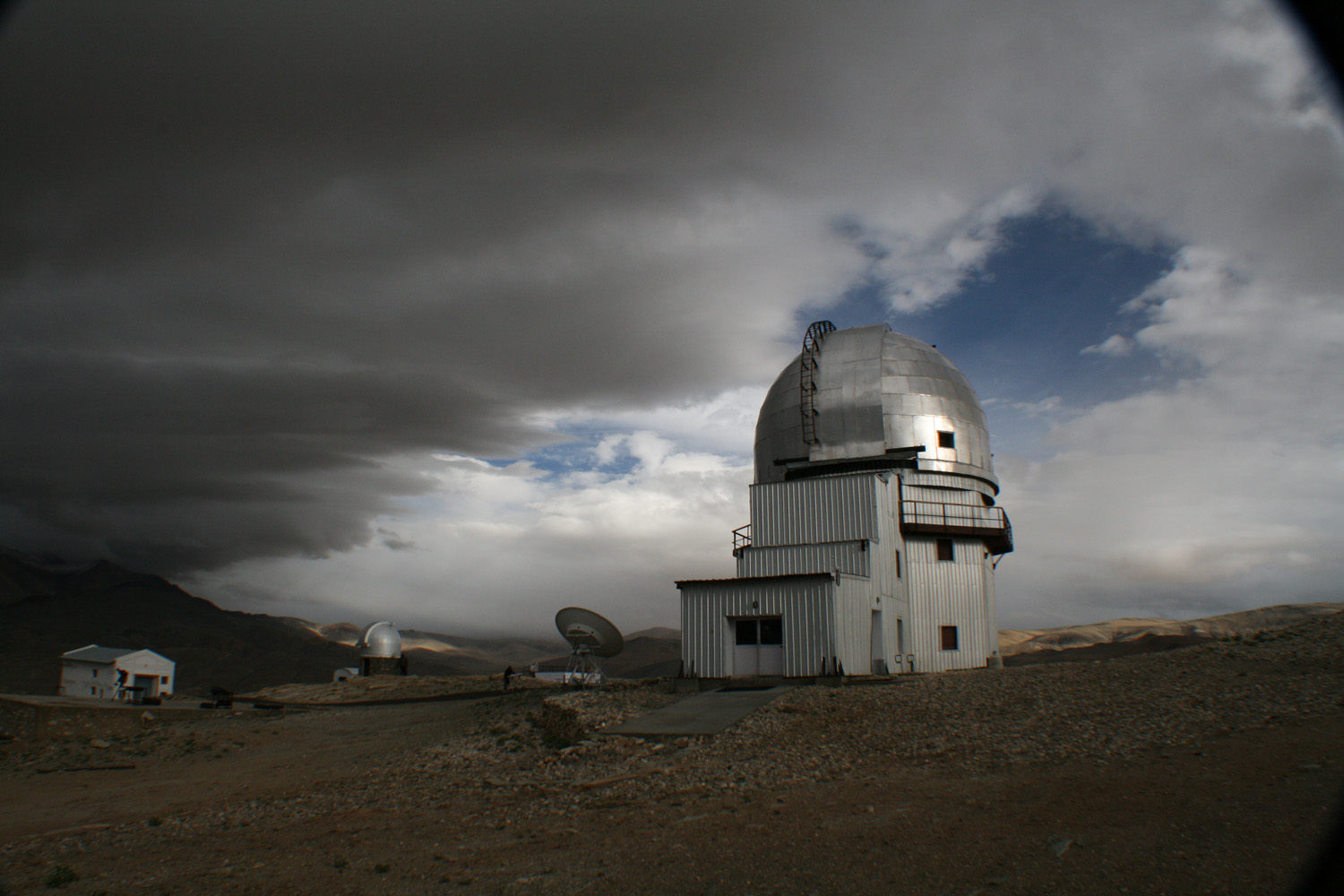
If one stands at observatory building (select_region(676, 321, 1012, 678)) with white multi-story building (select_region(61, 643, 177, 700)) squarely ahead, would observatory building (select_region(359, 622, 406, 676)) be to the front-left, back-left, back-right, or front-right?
front-right

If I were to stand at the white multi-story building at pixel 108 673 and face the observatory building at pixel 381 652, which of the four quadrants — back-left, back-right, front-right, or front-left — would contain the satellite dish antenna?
front-right

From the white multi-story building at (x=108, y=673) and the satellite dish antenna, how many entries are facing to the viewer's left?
0

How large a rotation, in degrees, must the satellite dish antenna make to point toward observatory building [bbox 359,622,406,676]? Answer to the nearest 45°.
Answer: approximately 90° to its left

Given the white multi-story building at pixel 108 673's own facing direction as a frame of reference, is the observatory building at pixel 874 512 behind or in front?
in front

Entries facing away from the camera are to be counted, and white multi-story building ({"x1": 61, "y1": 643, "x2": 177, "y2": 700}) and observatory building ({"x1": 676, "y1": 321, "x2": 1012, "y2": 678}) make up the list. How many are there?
0

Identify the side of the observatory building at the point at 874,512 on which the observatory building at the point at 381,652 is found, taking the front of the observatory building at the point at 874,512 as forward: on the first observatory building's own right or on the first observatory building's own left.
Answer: on the first observatory building's own right

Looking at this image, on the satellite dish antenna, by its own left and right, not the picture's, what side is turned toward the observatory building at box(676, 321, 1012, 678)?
right

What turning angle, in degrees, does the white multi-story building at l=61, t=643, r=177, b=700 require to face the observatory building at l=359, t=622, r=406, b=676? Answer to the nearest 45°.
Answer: approximately 45° to its left

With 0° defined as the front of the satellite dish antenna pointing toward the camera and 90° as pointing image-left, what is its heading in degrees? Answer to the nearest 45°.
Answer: approximately 225°

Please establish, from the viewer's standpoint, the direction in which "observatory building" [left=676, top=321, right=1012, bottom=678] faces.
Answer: facing the viewer and to the left of the viewer
